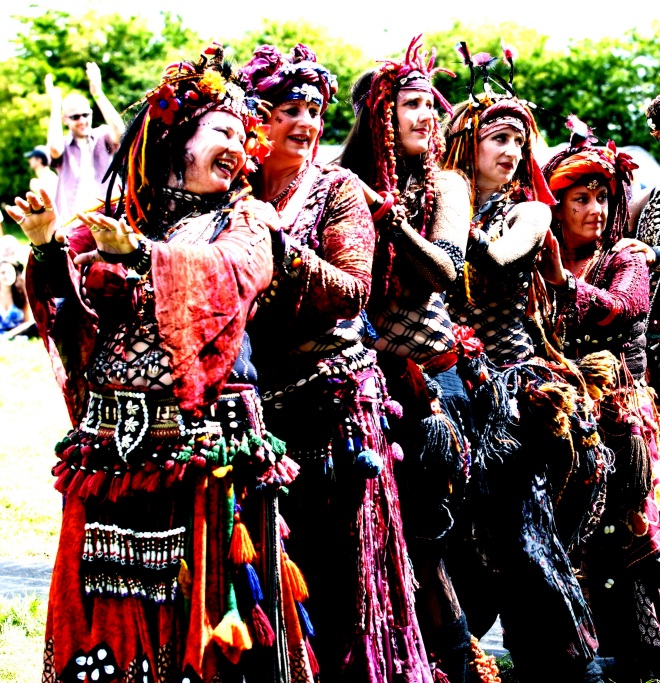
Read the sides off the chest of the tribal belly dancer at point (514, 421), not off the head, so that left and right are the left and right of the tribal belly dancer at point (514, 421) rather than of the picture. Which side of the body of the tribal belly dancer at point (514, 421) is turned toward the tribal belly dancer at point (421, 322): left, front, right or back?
front

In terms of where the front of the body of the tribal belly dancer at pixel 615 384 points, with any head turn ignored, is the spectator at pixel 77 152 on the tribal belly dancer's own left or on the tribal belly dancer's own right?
on the tribal belly dancer's own right

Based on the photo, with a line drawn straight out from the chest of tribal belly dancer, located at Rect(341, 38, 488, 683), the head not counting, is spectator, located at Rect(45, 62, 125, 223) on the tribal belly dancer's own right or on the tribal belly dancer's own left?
on the tribal belly dancer's own right

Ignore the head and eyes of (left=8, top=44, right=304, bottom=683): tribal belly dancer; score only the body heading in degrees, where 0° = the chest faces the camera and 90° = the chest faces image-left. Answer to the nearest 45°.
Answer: approximately 45°

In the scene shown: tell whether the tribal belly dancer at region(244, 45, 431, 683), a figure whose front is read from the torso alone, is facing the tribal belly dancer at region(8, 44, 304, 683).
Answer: yes

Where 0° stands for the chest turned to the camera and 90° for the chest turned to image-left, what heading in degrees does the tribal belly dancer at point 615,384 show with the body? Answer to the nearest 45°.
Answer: approximately 45°

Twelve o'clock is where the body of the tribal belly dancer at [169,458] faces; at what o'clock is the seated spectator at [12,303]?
The seated spectator is roughly at 4 o'clock from the tribal belly dancer.

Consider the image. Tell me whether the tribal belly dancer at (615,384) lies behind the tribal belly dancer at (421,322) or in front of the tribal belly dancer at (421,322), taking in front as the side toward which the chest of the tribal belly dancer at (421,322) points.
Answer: behind

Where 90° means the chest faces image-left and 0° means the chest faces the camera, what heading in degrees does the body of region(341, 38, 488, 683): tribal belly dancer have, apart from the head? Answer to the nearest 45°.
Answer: approximately 45°

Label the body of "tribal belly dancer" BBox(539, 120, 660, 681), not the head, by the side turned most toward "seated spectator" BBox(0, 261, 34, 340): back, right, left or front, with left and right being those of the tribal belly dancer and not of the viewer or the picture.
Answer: right
